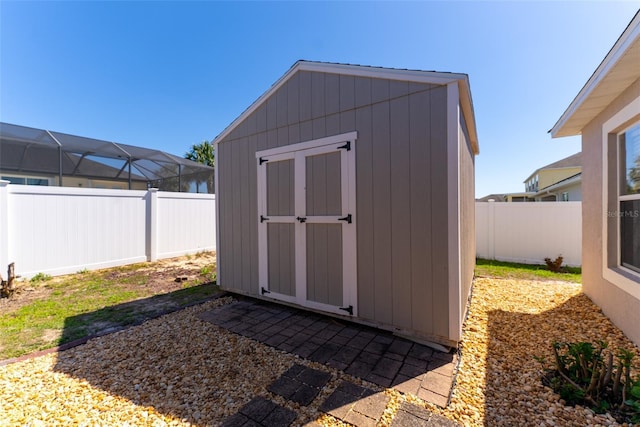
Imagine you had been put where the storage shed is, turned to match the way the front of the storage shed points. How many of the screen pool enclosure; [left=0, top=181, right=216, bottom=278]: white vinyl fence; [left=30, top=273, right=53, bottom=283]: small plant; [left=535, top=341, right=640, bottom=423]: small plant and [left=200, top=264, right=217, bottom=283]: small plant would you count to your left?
1

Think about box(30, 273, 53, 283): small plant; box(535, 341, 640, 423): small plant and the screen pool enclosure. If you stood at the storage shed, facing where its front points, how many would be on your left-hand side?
1

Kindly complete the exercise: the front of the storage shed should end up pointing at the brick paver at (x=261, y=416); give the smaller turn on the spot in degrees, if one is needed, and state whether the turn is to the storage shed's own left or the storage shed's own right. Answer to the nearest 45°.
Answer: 0° — it already faces it

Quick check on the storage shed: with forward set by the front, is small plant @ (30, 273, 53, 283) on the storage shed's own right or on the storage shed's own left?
on the storage shed's own right

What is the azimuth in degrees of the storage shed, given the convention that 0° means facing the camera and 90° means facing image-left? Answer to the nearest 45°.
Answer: approximately 45°

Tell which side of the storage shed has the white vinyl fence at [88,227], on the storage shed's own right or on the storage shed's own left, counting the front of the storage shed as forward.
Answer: on the storage shed's own right

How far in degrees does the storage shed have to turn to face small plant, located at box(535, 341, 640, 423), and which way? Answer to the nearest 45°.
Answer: approximately 90° to its left

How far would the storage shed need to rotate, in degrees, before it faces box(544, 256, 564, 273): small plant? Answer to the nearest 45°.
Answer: approximately 180°

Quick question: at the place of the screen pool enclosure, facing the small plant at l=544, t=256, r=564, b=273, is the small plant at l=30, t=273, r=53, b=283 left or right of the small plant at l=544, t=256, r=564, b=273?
right

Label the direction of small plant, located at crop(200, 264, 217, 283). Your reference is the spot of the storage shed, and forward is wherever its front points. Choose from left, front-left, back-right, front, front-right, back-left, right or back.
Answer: right

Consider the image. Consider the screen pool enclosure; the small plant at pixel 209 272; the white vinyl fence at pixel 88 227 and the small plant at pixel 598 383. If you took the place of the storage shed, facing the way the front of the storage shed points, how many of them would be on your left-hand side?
1
